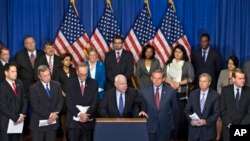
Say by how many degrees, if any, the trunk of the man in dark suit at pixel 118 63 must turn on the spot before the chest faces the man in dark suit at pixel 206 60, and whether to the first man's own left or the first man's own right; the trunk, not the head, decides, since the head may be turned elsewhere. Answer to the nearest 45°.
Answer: approximately 90° to the first man's own left

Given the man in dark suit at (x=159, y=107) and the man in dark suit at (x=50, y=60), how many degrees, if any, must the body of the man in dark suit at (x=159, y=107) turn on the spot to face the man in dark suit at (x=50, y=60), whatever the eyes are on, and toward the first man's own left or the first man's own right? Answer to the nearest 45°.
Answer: approximately 135° to the first man's own right

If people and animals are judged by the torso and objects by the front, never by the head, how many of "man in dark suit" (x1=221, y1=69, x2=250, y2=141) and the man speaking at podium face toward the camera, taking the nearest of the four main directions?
2

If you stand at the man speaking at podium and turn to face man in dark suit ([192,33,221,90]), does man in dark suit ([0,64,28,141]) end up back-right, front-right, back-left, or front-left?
back-left

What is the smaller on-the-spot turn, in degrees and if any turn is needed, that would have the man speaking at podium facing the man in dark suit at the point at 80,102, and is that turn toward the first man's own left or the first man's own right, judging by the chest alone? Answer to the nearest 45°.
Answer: approximately 135° to the first man's own right

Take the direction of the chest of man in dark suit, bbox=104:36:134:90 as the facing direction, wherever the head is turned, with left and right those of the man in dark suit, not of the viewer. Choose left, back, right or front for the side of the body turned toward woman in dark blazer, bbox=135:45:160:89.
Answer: left

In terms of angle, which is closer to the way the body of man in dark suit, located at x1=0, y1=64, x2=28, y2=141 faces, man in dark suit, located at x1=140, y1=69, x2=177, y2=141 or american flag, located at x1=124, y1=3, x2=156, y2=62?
the man in dark suit
